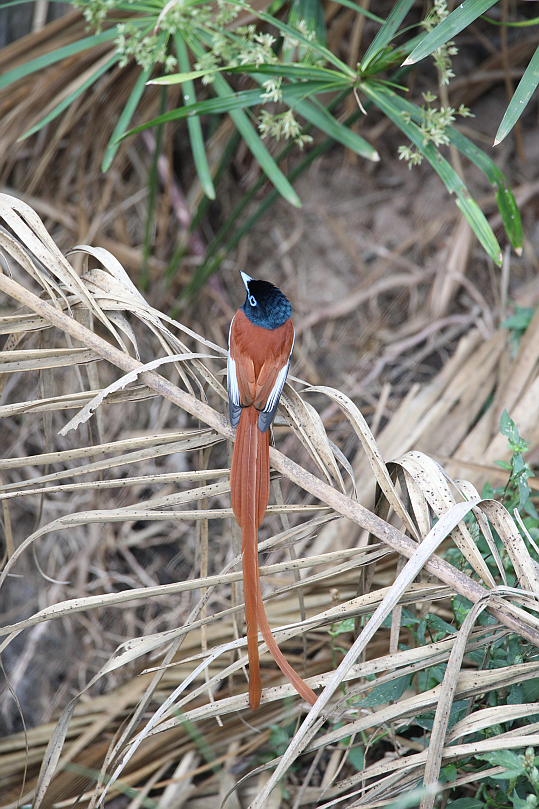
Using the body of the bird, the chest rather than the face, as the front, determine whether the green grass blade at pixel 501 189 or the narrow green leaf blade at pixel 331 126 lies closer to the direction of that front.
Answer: the narrow green leaf blade

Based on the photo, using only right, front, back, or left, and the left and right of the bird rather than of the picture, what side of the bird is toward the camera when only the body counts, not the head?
back

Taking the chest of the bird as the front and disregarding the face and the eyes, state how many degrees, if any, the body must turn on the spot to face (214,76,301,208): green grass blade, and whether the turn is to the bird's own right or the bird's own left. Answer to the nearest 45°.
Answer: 0° — it already faces it

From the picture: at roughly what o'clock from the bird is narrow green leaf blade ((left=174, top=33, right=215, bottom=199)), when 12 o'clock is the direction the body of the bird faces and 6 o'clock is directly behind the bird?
The narrow green leaf blade is roughly at 12 o'clock from the bird.

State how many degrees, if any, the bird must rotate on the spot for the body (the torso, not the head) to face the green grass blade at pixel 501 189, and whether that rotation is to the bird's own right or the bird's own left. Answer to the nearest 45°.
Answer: approximately 45° to the bird's own right
